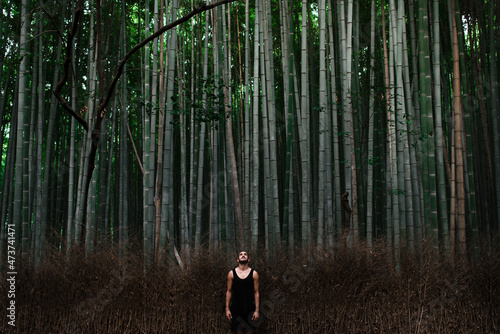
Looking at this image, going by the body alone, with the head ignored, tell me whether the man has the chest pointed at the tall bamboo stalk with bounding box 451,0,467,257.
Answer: no

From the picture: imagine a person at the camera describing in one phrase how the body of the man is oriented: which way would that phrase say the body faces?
toward the camera
